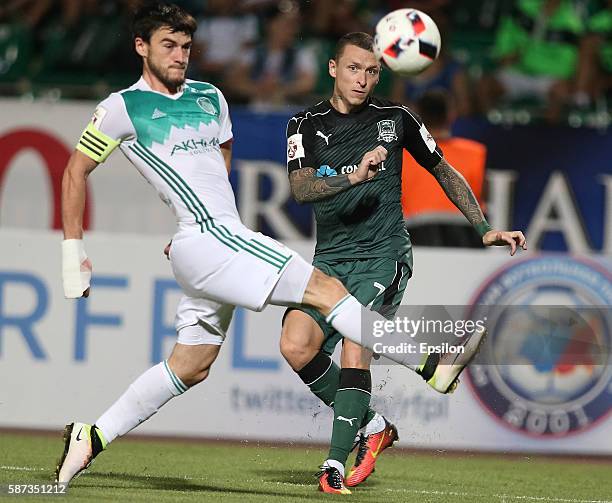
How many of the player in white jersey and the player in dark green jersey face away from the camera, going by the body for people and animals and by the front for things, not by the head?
0

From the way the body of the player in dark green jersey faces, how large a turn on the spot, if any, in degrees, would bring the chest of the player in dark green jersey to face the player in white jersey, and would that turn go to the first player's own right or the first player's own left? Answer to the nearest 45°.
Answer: approximately 45° to the first player's own right

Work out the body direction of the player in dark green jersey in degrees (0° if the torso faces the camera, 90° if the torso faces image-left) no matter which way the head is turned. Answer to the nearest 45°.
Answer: approximately 0°
